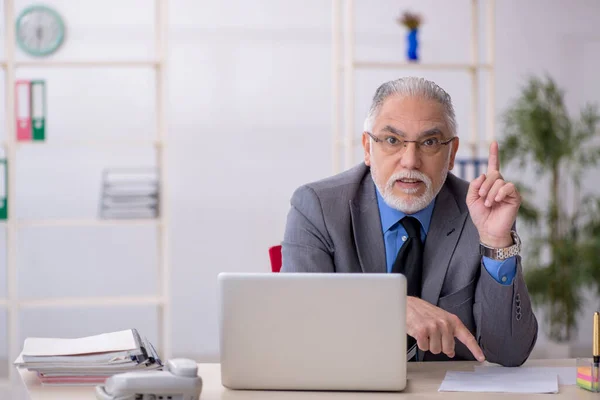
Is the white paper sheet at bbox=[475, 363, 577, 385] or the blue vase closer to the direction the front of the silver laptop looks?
the blue vase

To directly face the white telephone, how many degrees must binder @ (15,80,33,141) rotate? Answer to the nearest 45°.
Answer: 0° — it already faces it

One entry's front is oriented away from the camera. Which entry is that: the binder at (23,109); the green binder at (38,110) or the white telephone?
the white telephone

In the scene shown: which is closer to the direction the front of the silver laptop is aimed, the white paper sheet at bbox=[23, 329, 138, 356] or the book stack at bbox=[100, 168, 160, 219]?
the book stack

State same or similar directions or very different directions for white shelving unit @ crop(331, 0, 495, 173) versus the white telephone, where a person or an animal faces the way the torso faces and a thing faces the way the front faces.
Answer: very different directions

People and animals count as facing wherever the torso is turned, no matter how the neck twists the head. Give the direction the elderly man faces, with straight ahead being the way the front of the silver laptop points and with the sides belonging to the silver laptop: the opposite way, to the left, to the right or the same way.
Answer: the opposite way

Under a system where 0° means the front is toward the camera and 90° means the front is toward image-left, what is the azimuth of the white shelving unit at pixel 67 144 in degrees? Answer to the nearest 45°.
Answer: approximately 0°

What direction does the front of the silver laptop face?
away from the camera

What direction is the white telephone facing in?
away from the camera
